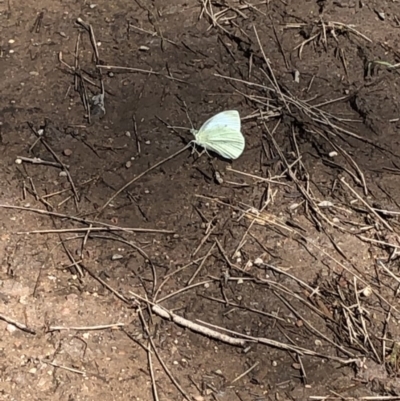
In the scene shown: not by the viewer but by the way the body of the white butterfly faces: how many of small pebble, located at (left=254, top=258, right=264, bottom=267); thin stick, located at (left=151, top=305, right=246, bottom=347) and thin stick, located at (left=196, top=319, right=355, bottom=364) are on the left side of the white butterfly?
3

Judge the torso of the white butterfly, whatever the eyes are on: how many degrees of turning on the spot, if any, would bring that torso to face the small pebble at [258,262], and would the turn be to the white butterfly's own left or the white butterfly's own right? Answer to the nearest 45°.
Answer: approximately 90° to the white butterfly's own left

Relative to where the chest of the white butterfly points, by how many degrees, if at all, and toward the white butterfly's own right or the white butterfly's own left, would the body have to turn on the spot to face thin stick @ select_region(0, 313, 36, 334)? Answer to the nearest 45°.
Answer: approximately 45° to the white butterfly's own left

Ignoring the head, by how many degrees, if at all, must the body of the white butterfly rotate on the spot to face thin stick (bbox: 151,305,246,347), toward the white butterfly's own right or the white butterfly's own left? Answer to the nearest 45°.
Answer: approximately 90° to the white butterfly's own left

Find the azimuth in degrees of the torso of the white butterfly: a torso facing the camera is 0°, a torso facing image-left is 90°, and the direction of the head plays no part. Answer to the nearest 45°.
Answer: approximately 90°

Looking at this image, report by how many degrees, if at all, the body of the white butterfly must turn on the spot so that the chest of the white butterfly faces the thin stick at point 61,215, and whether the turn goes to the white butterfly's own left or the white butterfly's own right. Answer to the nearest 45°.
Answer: approximately 45° to the white butterfly's own left

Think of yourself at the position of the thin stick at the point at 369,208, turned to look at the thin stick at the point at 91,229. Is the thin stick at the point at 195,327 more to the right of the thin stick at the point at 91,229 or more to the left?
left
